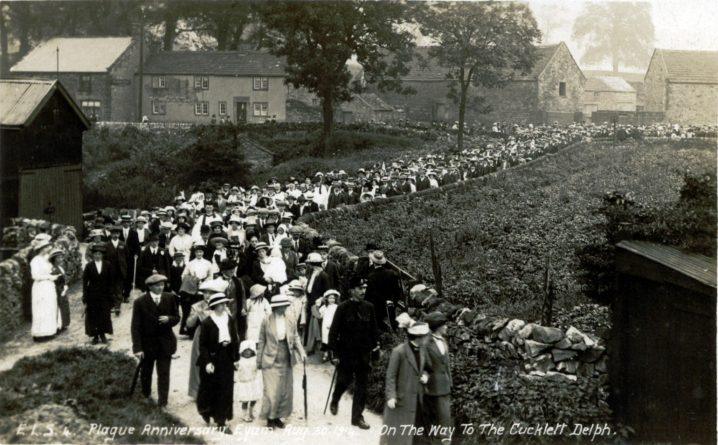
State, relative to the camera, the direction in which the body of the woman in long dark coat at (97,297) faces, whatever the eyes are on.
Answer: toward the camera

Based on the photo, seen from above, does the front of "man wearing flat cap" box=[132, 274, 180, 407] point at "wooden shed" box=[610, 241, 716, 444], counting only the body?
no

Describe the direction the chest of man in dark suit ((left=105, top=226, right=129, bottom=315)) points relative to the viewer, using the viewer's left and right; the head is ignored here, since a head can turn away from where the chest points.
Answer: facing the viewer

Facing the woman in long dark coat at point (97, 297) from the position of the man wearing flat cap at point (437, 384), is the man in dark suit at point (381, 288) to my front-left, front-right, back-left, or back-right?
front-right

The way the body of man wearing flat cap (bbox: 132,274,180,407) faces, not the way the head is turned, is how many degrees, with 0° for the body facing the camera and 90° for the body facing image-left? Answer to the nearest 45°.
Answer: approximately 0°

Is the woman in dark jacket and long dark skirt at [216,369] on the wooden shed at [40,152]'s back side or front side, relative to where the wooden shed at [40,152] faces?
on the front side

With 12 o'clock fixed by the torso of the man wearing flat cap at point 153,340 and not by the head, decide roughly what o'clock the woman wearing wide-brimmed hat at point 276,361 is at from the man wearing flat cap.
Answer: The woman wearing wide-brimmed hat is roughly at 10 o'clock from the man wearing flat cap.

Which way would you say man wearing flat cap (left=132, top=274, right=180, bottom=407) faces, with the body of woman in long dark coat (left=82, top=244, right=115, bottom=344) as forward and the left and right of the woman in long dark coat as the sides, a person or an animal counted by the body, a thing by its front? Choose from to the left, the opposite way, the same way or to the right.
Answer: the same way

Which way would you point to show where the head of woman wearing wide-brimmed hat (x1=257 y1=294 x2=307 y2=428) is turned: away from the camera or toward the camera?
toward the camera

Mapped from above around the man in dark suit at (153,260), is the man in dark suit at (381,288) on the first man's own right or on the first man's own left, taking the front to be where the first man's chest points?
on the first man's own left

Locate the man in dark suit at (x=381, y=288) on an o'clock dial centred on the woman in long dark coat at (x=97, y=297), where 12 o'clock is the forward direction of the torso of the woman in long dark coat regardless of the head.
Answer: The man in dark suit is roughly at 10 o'clock from the woman in long dark coat.

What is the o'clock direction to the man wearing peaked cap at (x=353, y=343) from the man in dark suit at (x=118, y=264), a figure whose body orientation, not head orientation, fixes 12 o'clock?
The man wearing peaked cap is roughly at 11 o'clock from the man in dark suit.

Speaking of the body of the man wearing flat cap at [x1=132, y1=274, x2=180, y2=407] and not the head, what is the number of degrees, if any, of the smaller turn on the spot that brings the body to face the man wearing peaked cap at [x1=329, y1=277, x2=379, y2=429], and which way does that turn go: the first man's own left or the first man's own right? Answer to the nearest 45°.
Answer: approximately 90° to the first man's own left

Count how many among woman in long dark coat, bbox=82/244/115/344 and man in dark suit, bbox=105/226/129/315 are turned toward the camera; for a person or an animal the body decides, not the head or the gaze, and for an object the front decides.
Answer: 2

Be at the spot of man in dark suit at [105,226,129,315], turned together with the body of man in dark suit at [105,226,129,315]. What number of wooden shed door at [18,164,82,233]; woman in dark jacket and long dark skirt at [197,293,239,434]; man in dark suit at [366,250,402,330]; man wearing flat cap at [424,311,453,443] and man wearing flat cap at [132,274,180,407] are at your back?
1

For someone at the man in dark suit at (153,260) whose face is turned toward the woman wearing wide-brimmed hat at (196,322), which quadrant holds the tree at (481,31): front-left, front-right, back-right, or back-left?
back-left

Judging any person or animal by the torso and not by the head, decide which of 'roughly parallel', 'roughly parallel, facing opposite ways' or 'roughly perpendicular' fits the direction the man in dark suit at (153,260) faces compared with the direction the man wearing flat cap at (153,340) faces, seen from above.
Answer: roughly parallel
